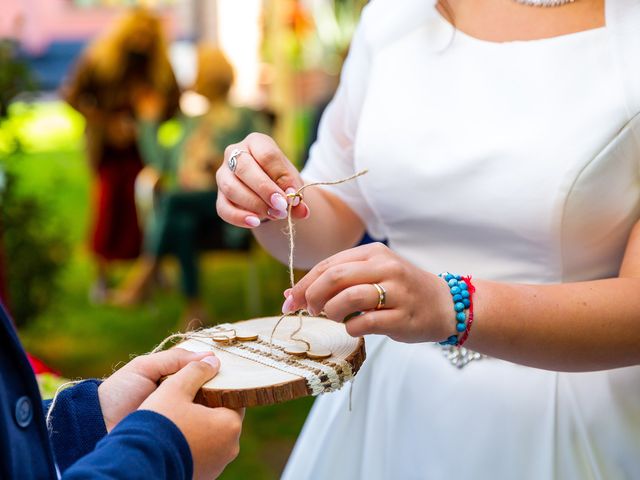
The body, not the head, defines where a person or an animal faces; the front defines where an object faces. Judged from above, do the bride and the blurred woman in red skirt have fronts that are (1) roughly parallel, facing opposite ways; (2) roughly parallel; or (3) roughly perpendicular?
roughly perpendicular

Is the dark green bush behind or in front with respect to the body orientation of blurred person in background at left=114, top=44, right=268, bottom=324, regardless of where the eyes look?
in front

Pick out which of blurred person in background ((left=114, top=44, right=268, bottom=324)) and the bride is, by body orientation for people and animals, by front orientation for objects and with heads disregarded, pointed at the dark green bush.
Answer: the blurred person in background

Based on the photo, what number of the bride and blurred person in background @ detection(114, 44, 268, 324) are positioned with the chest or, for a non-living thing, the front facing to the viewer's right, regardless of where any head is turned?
0

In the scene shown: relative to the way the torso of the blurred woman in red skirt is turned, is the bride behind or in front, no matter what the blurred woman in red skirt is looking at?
in front

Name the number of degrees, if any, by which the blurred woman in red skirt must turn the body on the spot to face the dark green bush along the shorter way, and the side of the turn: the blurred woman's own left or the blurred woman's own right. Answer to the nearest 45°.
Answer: approximately 45° to the blurred woman's own right

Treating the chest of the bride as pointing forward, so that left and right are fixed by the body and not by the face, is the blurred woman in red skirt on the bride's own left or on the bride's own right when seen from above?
on the bride's own right

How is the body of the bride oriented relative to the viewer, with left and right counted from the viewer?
facing the viewer and to the left of the viewer

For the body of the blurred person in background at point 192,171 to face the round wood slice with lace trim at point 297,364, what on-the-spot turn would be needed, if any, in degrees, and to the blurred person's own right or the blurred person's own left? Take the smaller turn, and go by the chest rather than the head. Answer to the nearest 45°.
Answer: approximately 45° to the blurred person's own left

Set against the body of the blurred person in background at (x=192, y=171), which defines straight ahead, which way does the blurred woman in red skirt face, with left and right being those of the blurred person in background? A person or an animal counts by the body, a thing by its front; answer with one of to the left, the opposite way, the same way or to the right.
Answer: to the left

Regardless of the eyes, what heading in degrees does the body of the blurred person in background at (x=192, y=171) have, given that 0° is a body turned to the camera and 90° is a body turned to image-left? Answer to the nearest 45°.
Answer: approximately 45°

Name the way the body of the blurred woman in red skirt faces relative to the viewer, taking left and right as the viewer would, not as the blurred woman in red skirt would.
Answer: facing the viewer and to the right of the viewer
